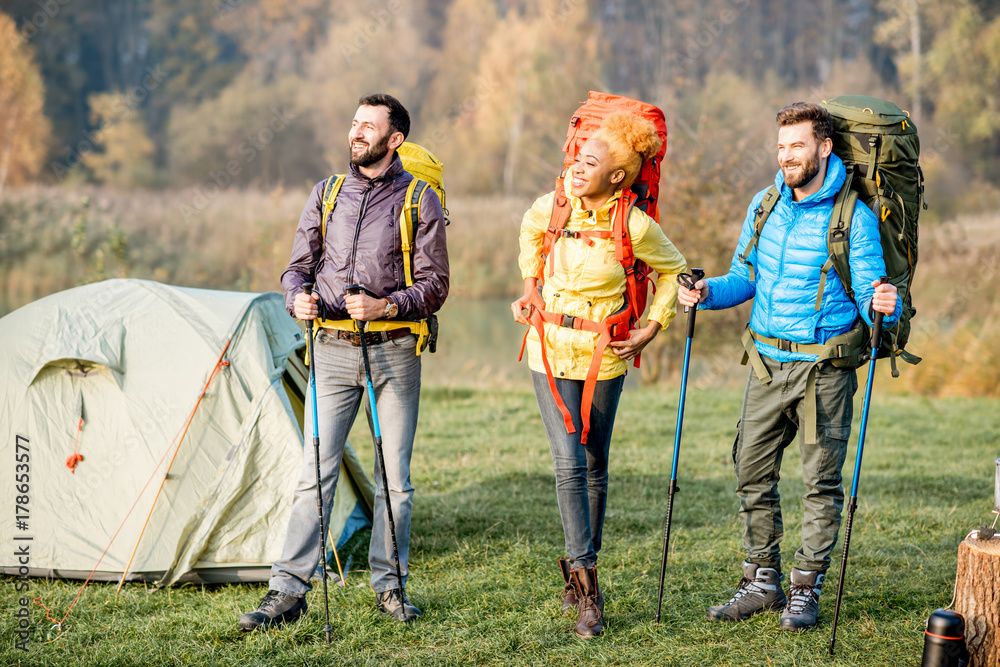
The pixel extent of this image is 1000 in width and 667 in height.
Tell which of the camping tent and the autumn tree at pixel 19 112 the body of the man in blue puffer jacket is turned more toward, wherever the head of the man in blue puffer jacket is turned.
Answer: the camping tent

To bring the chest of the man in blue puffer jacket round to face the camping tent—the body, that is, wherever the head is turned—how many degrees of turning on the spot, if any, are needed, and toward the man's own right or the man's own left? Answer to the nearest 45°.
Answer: approximately 45° to the man's own right

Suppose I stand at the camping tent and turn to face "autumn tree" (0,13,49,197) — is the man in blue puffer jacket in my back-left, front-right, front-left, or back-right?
back-right

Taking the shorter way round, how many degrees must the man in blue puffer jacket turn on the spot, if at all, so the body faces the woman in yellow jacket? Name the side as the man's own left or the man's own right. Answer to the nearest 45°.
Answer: approximately 45° to the man's own right

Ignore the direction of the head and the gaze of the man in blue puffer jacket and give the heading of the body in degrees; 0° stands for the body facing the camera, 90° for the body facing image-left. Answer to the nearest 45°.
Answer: approximately 45°

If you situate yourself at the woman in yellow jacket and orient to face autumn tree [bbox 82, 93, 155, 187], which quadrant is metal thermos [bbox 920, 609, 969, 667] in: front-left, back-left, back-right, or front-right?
back-right

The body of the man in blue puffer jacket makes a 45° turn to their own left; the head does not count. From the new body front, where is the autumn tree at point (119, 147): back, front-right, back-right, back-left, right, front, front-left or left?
back-right

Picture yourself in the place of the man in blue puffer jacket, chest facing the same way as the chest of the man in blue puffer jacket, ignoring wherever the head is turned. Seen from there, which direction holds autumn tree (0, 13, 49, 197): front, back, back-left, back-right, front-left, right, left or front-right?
right

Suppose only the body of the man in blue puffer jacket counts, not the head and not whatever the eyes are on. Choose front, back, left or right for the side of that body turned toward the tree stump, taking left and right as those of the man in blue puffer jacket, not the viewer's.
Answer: left
